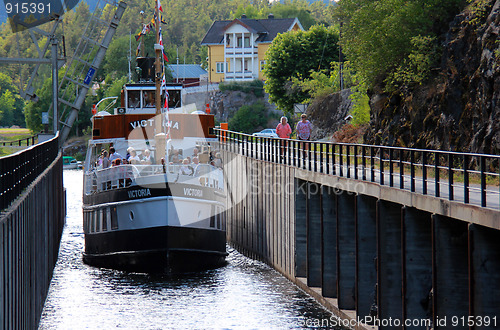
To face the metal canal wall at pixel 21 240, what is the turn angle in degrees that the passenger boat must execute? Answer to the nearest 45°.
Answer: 0° — it already faces it

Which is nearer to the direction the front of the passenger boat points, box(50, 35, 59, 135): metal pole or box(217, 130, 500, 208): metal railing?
the metal railing

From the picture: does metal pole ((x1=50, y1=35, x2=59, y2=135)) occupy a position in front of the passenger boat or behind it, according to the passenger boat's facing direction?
behind

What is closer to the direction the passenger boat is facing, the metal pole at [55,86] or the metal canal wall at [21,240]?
the metal canal wall
